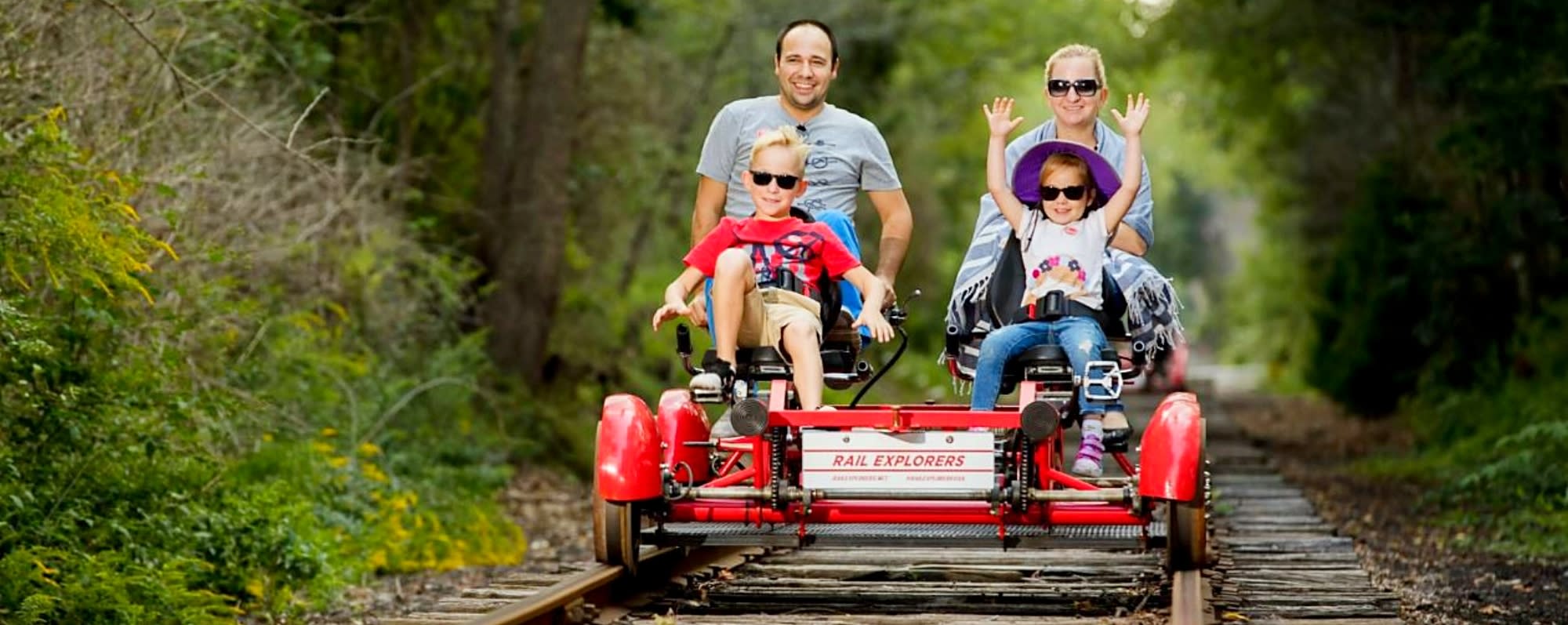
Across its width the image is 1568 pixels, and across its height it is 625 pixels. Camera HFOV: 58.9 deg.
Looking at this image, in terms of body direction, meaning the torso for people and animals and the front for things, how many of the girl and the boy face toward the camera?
2

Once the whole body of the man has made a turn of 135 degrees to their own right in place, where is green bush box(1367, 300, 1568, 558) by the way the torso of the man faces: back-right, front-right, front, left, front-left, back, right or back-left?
right

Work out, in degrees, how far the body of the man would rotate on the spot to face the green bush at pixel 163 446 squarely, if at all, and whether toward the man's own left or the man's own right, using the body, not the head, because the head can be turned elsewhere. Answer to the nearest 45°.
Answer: approximately 90° to the man's own right

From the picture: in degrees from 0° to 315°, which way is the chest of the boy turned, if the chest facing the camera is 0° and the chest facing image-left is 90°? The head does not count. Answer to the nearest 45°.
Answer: approximately 0°
